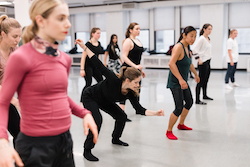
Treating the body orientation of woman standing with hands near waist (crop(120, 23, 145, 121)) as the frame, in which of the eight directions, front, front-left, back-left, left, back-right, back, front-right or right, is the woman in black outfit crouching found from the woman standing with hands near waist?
front-right

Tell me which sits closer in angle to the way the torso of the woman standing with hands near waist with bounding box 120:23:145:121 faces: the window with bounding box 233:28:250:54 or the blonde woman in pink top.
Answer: the blonde woman in pink top

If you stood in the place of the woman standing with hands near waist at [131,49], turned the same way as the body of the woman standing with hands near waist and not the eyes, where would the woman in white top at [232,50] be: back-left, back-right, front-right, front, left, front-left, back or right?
left

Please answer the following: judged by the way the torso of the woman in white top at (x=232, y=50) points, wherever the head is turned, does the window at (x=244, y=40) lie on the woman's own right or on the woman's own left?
on the woman's own left

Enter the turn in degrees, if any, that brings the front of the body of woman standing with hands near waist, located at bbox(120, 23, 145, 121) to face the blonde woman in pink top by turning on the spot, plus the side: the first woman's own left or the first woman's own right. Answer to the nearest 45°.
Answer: approximately 45° to the first woman's own right

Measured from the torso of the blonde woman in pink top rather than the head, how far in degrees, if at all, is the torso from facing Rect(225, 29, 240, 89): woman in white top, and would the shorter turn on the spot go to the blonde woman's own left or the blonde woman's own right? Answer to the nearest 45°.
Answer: approximately 90° to the blonde woman's own left

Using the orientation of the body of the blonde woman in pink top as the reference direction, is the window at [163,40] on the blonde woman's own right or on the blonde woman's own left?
on the blonde woman's own left

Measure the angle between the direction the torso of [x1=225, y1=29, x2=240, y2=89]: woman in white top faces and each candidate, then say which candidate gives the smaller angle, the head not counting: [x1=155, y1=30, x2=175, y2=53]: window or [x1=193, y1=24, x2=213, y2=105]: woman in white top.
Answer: the woman in white top
